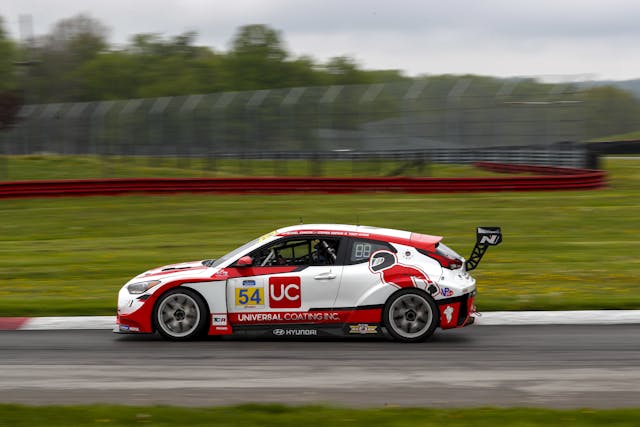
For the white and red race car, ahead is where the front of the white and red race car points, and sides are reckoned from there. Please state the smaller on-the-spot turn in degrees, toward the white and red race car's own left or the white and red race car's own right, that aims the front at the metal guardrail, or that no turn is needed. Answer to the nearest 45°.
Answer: approximately 90° to the white and red race car's own right

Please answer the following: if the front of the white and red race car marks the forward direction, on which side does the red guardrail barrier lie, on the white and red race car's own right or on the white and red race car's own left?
on the white and red race car's own right

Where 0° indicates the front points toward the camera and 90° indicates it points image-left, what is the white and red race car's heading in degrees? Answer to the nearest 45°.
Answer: approximately 90°
